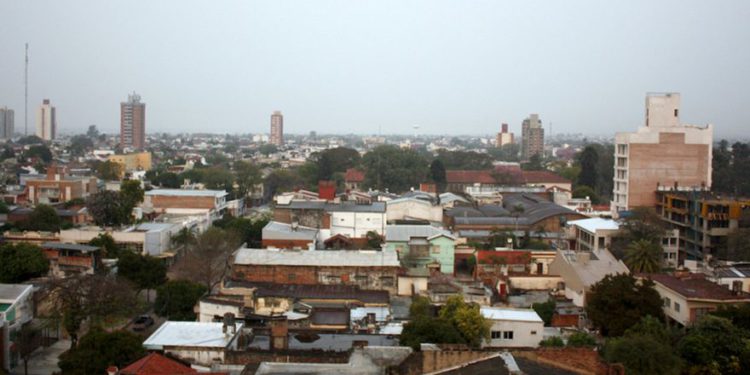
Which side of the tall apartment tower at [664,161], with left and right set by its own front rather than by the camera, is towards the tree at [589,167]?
right

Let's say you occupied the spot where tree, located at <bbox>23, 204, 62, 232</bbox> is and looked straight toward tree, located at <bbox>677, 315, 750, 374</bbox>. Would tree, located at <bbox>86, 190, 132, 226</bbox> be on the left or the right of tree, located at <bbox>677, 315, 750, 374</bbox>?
left

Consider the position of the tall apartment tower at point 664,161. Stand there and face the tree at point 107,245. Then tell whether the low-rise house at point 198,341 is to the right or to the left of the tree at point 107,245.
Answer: left
